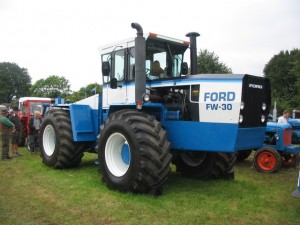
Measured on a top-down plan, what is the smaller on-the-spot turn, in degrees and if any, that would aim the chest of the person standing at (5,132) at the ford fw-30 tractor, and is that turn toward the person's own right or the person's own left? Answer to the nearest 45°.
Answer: approximately 45° to the person's own right

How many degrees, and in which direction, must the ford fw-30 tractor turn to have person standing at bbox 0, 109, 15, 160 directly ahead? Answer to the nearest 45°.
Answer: approximately 180°

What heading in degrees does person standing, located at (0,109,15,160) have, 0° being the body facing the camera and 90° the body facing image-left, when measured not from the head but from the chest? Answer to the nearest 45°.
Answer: approximately 270°

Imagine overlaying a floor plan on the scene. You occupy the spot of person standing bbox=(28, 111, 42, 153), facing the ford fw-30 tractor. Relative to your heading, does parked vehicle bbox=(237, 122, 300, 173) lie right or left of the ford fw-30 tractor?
left

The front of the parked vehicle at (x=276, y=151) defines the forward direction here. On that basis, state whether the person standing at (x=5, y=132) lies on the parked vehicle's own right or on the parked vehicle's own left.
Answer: on the parked vehicle's own right
